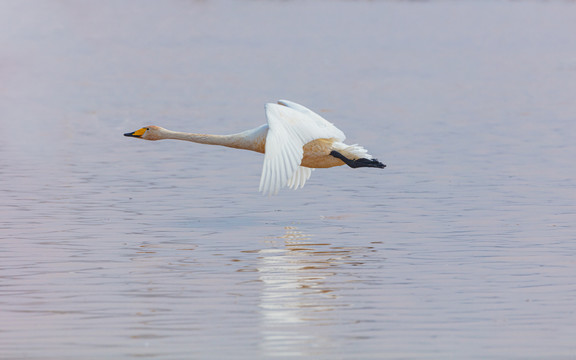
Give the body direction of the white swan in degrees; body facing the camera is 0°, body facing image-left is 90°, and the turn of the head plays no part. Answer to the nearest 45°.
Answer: approximately 90°
